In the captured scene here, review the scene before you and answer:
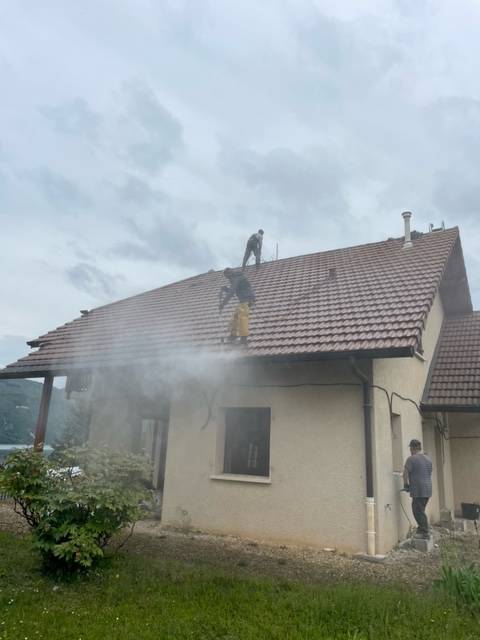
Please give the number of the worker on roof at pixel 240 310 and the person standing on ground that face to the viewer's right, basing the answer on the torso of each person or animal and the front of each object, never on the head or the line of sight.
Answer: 0

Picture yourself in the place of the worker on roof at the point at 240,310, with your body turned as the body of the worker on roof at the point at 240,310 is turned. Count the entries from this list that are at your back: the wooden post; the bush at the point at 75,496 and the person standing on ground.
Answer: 1

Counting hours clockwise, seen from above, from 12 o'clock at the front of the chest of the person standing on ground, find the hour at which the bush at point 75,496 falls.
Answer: The bush is roughly at 9 o'clock from the person standing on ground.

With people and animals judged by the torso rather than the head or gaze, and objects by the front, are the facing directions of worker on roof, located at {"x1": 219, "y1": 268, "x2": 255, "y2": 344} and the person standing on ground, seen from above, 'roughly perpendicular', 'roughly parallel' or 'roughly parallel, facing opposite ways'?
roughly perpendicular

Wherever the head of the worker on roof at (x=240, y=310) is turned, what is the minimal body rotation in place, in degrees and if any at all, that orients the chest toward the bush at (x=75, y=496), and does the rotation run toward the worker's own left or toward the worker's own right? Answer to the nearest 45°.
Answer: approximately 45° to the worker's own left

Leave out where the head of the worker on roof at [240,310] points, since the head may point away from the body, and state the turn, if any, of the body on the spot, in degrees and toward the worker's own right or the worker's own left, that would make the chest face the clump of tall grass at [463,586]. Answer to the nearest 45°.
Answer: approximately 135° to the worker's own left

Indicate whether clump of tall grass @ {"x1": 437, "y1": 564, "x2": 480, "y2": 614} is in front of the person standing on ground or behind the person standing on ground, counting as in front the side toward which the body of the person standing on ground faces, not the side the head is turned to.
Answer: behind

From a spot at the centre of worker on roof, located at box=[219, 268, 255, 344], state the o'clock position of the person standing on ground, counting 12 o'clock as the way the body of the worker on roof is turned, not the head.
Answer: The person standing on ground is roughly at 6 o'clock from the worker on roof.

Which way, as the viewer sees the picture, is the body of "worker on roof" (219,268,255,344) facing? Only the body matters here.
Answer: to the viewer's left
